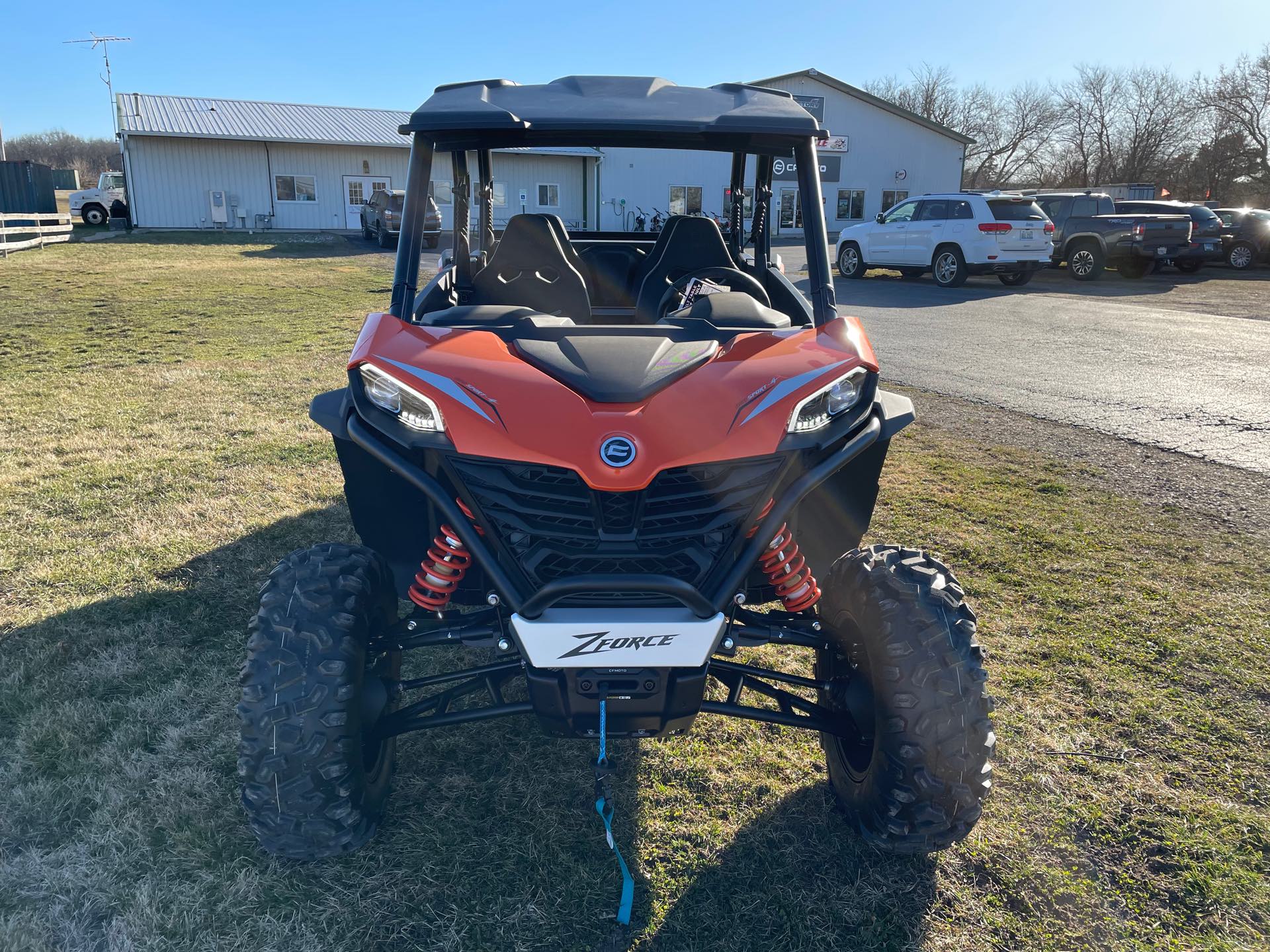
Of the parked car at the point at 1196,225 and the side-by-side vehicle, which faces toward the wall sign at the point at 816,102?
the parked car

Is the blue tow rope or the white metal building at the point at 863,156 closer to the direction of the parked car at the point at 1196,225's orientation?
the white metal building

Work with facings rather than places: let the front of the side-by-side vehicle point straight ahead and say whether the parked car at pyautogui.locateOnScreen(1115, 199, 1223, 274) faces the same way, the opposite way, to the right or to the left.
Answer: the opposite way

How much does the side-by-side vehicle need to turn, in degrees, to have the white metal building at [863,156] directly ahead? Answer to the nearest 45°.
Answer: approximately 180°

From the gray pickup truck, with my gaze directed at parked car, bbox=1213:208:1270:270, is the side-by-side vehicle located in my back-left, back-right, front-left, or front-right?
back-right

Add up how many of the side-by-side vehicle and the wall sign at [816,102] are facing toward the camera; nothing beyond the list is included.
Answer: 2

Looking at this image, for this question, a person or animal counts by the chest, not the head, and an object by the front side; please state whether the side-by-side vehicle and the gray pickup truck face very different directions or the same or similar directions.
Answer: very different directions

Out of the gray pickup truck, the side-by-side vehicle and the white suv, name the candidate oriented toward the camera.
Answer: the side-by-side vehicle

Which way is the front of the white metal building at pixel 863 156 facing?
toward the camera

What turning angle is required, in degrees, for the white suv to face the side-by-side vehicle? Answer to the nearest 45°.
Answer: approximately 135° to its left

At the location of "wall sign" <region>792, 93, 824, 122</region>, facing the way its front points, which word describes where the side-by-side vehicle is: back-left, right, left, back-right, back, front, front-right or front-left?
front

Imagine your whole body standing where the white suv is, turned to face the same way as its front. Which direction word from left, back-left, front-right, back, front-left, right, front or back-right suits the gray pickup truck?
right

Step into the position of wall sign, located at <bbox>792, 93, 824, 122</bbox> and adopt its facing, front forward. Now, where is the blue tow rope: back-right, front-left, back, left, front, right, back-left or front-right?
front

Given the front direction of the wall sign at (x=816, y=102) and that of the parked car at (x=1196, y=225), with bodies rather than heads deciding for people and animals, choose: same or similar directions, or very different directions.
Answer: very different directions

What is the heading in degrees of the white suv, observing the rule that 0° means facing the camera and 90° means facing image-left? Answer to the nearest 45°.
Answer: approximately 135°

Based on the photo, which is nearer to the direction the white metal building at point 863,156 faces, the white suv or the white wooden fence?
the white suv

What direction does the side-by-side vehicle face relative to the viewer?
toward the camera

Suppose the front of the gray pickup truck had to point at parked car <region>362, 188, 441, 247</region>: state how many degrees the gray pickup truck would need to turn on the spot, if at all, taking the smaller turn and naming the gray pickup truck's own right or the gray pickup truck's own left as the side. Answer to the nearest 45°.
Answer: approximately 45° to the gray pickup truck's own left

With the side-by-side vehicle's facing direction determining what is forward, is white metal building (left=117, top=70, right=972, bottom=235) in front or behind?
behind
